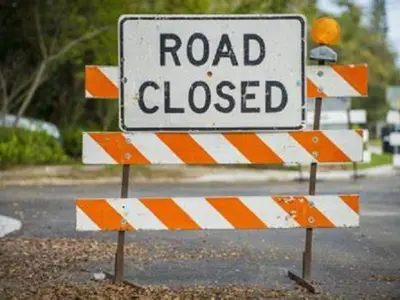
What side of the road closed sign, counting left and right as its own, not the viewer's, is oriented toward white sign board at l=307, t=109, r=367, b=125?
back

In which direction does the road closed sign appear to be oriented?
toward the camera

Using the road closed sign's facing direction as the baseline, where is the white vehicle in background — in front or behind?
behind

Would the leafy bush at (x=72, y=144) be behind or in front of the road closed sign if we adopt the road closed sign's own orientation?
behind

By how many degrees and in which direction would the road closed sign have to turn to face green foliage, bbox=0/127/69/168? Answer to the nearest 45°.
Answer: approximately 180°
